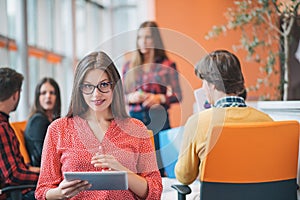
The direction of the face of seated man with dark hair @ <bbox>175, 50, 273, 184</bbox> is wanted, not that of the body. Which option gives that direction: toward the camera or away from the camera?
away from the camera

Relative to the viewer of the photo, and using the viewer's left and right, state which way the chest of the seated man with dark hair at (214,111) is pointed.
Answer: facing away from the viewer and to the left of the viewer

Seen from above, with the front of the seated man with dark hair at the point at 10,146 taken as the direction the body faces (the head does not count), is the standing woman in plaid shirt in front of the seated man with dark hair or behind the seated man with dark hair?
in front

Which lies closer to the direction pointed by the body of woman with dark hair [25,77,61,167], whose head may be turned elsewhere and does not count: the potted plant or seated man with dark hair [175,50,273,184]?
the seated man with dark hair

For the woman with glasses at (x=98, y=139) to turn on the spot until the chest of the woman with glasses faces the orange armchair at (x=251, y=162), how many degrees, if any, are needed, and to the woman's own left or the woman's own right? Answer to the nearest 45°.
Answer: approximately 90° to the woman's own left

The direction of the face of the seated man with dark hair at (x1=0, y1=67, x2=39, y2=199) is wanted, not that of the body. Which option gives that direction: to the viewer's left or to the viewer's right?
to the viewer's right

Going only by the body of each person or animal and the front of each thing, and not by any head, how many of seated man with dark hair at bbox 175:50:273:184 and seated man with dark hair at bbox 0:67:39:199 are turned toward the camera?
0

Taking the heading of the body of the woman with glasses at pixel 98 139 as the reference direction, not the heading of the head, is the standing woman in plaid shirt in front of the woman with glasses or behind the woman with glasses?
behind

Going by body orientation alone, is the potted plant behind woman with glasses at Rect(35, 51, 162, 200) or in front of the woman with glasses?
behind

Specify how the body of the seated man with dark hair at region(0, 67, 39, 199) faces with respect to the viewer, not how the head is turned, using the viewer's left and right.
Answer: facing away from the viewer and to the right of the viewer

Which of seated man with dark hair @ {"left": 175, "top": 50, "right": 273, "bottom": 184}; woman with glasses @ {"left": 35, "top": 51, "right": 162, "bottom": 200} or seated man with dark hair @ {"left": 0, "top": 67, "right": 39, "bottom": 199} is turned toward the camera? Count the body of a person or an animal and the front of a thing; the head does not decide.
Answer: the woman with glasses

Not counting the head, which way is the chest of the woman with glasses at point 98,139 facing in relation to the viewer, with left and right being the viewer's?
facing the viewer

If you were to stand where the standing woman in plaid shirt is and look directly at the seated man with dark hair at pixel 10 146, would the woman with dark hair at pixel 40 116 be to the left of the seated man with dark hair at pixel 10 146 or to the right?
right

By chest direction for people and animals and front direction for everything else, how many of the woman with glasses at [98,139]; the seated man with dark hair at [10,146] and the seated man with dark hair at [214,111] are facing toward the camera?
1
